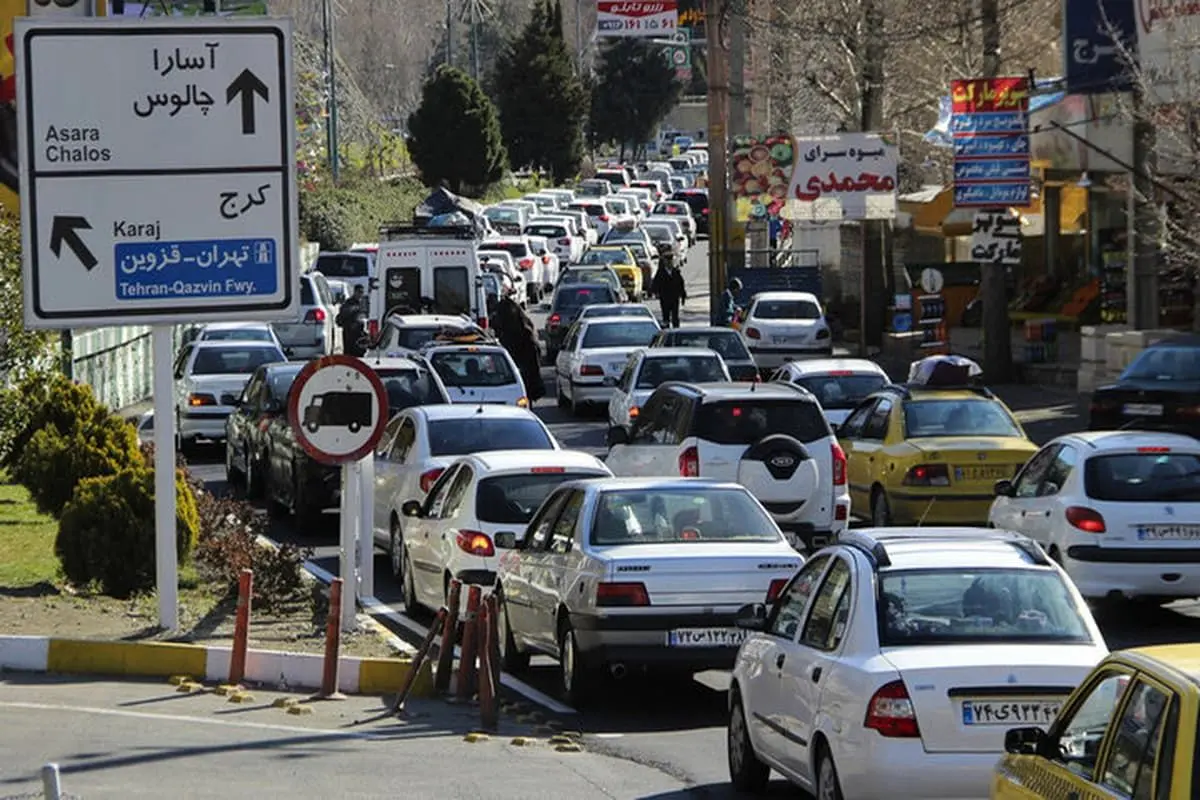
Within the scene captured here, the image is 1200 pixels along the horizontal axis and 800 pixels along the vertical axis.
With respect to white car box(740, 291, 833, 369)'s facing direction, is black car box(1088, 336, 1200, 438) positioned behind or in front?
behind

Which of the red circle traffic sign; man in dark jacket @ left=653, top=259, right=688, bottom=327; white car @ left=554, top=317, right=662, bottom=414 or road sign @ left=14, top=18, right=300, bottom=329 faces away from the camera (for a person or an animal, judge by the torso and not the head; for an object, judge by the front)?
the white car

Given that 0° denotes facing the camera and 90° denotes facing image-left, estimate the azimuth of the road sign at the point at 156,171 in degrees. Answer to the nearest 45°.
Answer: approximately 0°

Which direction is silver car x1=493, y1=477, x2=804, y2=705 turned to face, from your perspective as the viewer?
facing away from the viewer and to the left of the viewer

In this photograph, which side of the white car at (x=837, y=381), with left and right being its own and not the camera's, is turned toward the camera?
back

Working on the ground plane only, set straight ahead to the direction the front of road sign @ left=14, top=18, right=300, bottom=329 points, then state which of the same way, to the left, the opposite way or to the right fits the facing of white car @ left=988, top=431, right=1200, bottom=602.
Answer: the opposite way

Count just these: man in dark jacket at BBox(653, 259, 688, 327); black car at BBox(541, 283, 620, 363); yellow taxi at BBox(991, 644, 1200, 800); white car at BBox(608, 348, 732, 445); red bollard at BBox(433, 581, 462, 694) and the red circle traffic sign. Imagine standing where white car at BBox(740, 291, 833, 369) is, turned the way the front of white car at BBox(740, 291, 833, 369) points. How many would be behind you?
4

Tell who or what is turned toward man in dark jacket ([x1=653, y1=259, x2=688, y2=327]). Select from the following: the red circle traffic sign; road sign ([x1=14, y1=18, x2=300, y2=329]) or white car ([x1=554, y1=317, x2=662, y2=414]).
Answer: the white car

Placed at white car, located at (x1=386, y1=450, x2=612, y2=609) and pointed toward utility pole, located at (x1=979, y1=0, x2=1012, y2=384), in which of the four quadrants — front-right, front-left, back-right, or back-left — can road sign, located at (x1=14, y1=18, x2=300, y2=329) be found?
back-left

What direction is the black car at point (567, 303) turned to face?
away from the camera

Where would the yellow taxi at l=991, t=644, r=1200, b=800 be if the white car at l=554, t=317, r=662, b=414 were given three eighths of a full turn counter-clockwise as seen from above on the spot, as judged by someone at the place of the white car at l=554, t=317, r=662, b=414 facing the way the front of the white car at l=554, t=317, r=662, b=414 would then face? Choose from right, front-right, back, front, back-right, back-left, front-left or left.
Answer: front-left

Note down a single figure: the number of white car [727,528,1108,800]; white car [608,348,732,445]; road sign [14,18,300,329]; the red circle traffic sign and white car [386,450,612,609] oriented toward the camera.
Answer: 2
